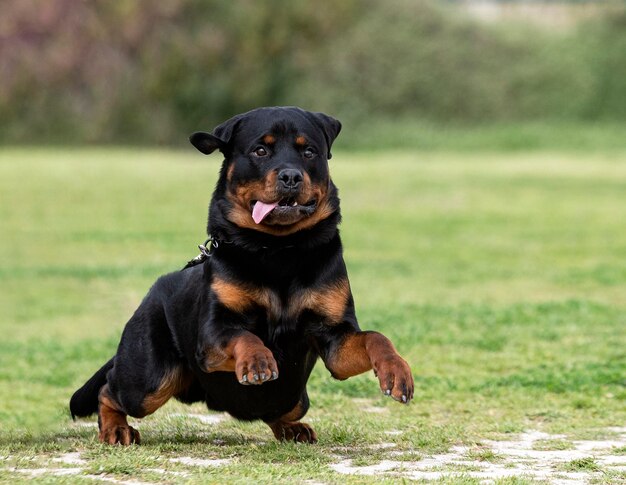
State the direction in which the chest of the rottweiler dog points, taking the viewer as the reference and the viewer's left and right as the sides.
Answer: facing the viewer and to the right of the viewer
